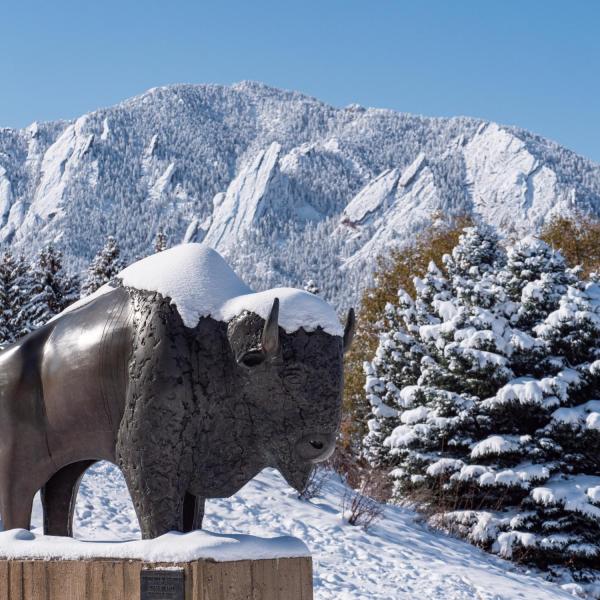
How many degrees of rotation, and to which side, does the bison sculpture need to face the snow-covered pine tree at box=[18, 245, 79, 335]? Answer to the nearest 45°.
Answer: approximately 135° to its left

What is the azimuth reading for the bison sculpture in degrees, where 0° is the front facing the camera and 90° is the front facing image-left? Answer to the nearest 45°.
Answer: approximately 315°

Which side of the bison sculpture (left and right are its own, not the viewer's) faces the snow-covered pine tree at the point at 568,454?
left

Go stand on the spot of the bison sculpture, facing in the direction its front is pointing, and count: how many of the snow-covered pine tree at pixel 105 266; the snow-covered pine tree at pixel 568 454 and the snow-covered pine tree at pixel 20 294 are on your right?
0

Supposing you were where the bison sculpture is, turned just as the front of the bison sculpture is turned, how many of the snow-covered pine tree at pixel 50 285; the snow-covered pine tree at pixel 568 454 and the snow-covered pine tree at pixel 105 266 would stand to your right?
0

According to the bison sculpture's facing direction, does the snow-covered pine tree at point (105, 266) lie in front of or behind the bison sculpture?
behind

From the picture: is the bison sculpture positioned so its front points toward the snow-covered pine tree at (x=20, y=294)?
no

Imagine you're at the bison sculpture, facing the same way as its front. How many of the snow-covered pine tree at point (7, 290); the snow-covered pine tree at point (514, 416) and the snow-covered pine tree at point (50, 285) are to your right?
0

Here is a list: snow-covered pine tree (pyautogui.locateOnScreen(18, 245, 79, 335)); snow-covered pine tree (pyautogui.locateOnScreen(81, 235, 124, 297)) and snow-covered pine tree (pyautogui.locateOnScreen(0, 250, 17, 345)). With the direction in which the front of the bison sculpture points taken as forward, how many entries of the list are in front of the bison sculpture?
0

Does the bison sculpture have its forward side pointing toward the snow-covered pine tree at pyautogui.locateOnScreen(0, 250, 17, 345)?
no

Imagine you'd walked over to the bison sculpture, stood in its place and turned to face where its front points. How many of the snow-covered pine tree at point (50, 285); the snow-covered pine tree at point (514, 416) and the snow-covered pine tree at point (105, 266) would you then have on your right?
0
